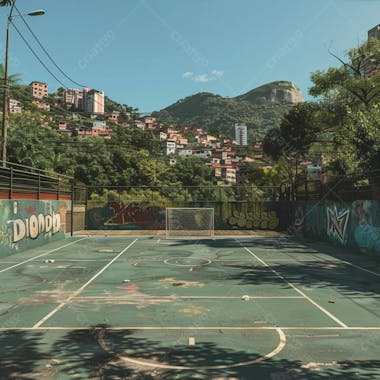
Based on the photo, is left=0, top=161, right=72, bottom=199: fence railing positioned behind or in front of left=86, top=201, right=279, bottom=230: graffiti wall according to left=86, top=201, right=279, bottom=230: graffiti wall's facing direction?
in front

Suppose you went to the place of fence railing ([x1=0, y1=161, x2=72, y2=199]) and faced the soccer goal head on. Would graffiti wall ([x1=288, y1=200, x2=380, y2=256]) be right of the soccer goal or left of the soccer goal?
right

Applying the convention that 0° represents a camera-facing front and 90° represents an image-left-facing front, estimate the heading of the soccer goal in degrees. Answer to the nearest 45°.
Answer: approximately 0°

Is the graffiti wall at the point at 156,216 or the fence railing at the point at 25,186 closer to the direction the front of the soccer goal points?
the fence railing

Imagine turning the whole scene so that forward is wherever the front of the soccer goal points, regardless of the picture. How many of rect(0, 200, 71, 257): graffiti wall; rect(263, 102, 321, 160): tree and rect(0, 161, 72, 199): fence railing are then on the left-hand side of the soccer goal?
1

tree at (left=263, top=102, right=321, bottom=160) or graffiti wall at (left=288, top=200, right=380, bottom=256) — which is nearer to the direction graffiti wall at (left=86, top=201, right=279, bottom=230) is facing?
the graffiti wall

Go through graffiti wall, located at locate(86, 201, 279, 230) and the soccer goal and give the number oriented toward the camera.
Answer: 2

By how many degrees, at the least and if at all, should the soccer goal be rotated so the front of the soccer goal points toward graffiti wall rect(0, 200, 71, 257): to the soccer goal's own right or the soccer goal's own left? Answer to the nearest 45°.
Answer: approximately 45° to the soccer goal's own right

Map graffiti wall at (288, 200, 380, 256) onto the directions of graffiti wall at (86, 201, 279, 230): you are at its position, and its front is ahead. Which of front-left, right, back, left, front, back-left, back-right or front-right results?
front-left

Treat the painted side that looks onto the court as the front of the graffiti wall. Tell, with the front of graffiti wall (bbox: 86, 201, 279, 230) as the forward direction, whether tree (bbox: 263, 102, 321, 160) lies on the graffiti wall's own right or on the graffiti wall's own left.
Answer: on the graffiti wall's own left

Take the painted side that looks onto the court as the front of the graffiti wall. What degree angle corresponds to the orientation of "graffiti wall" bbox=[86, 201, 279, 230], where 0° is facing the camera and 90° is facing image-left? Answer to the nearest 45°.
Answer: approximately 0°

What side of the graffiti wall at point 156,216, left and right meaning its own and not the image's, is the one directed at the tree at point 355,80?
left

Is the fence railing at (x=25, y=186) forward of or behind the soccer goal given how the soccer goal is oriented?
forward
